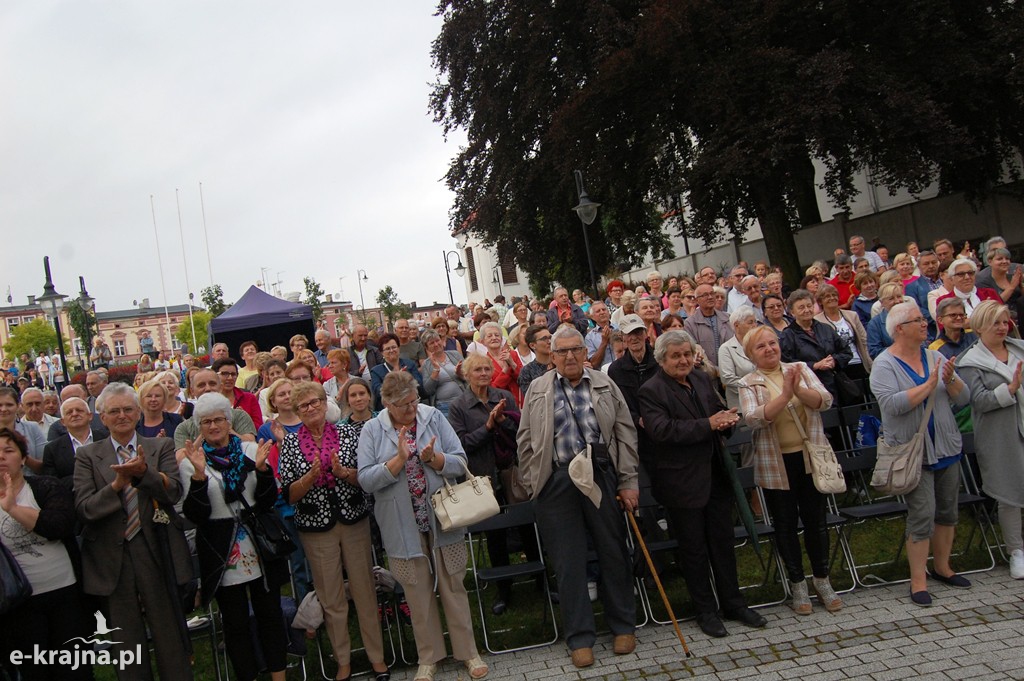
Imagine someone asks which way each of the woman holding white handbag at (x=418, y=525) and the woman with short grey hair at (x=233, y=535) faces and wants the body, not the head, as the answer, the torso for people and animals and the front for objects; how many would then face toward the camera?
2

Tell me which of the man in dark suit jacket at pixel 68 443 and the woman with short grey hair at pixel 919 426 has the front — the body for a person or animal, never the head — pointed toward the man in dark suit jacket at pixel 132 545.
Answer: the man in dark suit jacket at pixel 68 443

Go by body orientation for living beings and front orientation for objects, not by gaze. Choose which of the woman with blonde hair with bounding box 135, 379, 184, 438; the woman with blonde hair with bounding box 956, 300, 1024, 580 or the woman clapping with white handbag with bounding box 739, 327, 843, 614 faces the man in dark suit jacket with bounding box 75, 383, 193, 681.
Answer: the woman with blonde hair with bounding box 135, 379, 184, 438

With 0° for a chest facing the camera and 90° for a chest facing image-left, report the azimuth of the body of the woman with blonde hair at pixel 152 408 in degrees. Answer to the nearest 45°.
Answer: approximately 0°

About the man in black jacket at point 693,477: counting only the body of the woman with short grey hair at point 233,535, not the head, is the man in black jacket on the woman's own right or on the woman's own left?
on the woman's own left

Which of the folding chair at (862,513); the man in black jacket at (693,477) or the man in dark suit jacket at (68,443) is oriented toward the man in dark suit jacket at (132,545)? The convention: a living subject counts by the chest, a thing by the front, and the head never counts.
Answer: the man in dark suit jacket at (68,443)

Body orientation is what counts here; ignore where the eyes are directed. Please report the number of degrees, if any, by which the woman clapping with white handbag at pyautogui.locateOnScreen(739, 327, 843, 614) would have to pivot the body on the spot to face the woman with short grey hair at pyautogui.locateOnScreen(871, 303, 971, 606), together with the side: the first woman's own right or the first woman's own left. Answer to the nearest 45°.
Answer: approximately 45° to the first woman's own left

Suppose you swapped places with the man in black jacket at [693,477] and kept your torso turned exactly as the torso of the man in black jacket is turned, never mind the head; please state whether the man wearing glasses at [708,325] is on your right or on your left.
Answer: on your left

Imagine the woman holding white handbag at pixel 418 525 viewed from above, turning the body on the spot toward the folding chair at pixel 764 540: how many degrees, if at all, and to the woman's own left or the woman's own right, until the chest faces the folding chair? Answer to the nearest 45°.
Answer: approximately 90° to the woman's own left
